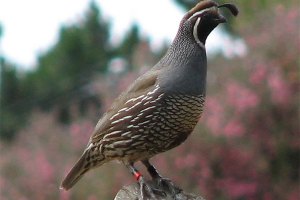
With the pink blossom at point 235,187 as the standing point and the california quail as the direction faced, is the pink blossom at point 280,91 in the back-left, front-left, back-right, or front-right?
back-left

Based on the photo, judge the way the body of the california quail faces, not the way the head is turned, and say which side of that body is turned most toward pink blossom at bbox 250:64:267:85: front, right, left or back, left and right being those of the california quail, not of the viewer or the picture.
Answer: left

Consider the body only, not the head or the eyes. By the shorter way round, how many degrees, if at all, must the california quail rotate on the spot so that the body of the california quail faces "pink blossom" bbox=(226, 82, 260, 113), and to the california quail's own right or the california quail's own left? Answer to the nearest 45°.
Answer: approximately 90° to the california quail's own left

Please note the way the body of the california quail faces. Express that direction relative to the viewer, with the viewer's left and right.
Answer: facing to the right of the viewer

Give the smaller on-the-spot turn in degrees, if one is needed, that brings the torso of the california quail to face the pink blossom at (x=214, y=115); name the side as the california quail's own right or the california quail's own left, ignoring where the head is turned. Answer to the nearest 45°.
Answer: approximately 90° to the california quail's own left
